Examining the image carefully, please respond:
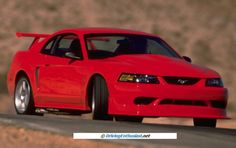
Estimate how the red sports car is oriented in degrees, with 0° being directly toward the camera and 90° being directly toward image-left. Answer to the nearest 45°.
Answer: approximately 315°
